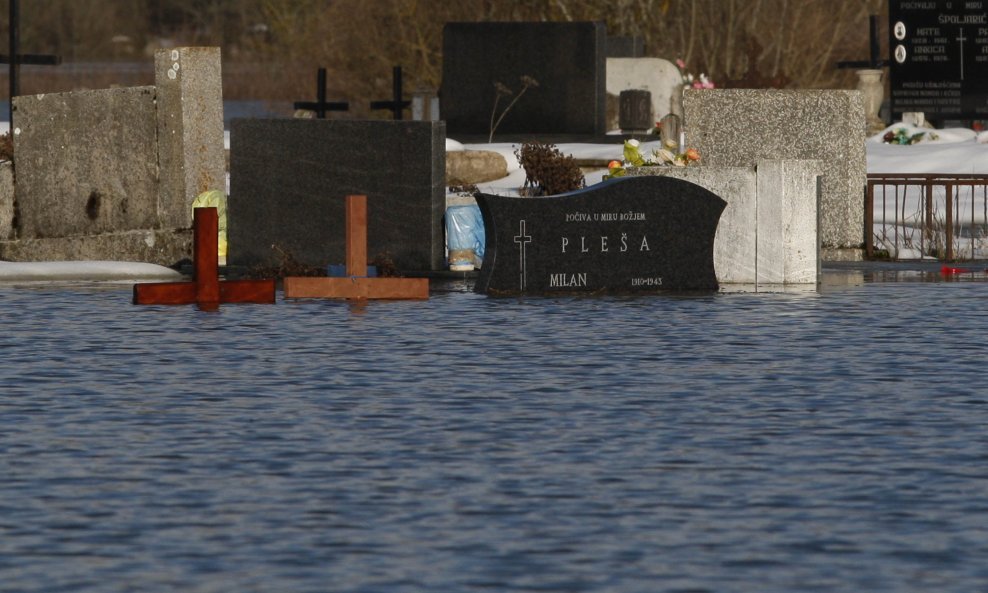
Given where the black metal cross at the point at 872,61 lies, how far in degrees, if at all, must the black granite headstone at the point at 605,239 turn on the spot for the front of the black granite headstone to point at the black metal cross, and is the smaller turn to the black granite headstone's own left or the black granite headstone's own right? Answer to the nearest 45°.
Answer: approximately 180°

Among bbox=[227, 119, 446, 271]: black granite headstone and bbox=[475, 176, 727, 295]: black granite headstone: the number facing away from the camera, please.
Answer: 1

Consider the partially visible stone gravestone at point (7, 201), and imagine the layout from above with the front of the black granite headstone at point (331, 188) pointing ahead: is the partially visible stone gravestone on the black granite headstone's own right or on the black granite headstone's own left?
on the black granite headstone's own left

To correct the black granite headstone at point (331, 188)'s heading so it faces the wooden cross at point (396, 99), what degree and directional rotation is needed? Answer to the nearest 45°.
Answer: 0° — it already faces it

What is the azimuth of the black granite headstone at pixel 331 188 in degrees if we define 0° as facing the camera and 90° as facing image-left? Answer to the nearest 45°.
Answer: approximately 180°

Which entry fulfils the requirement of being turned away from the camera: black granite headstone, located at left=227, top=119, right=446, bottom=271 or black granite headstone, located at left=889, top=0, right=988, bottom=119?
black granite headstone, located at left=227, top=119, right=446, bottom=271

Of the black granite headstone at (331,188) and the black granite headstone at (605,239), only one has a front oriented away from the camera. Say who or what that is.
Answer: the black granite headstone at (331,188)

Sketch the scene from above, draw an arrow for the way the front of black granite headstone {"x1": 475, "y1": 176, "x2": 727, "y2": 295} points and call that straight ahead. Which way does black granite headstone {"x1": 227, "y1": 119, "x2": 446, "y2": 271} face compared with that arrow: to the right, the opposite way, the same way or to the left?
the opposite way

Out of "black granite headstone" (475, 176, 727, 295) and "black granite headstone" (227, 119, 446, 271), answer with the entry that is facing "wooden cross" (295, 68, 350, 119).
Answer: "black granite headstone" (227, 119, 446, 271)

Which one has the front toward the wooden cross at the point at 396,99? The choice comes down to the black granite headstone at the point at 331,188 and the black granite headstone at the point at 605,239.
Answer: the black granite headstone at the point at 331,188
